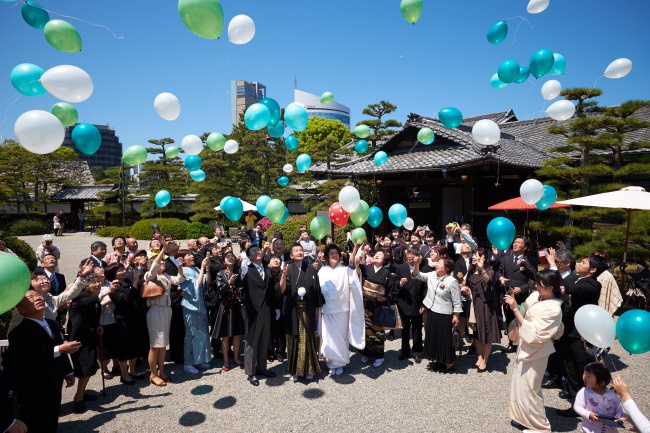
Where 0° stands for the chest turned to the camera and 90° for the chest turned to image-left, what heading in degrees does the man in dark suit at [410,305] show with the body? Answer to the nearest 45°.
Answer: approximately 0°

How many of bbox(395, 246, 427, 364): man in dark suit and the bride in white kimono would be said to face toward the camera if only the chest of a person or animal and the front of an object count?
2

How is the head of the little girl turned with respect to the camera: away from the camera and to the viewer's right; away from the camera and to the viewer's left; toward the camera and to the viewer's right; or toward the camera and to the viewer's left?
toward the camera and to the viewer's left

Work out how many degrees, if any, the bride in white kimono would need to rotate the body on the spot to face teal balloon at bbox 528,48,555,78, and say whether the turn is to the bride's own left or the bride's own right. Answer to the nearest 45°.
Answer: approximately 135° to the bride's own left

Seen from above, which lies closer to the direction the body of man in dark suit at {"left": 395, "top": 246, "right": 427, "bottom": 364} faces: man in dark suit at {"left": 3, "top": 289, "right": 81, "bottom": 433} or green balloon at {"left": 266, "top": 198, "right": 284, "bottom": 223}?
the man in dark suit

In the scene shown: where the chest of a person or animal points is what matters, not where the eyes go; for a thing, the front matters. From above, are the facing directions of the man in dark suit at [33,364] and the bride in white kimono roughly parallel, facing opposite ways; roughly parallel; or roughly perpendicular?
roughly perpendicular

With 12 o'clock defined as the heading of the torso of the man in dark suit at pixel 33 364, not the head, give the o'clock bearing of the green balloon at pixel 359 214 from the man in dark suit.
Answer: The green balloon is roughly at 10 o'clock from the man in dark suit.

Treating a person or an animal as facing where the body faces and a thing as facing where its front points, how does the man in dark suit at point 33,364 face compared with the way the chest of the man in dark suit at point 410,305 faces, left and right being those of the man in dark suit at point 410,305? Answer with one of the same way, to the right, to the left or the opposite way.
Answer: to the left

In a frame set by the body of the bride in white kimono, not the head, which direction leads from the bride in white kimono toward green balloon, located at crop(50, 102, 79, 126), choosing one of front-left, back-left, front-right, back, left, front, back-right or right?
right

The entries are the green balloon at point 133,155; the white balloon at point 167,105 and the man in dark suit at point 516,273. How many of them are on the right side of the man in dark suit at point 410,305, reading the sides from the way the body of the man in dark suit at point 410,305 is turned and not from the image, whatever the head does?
2

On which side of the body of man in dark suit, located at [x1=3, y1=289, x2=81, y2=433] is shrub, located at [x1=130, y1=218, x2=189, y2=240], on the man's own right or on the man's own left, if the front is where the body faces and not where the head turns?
on the man's own left

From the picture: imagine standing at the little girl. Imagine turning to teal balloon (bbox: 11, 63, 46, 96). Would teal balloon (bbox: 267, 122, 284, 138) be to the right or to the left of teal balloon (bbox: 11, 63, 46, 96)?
right
